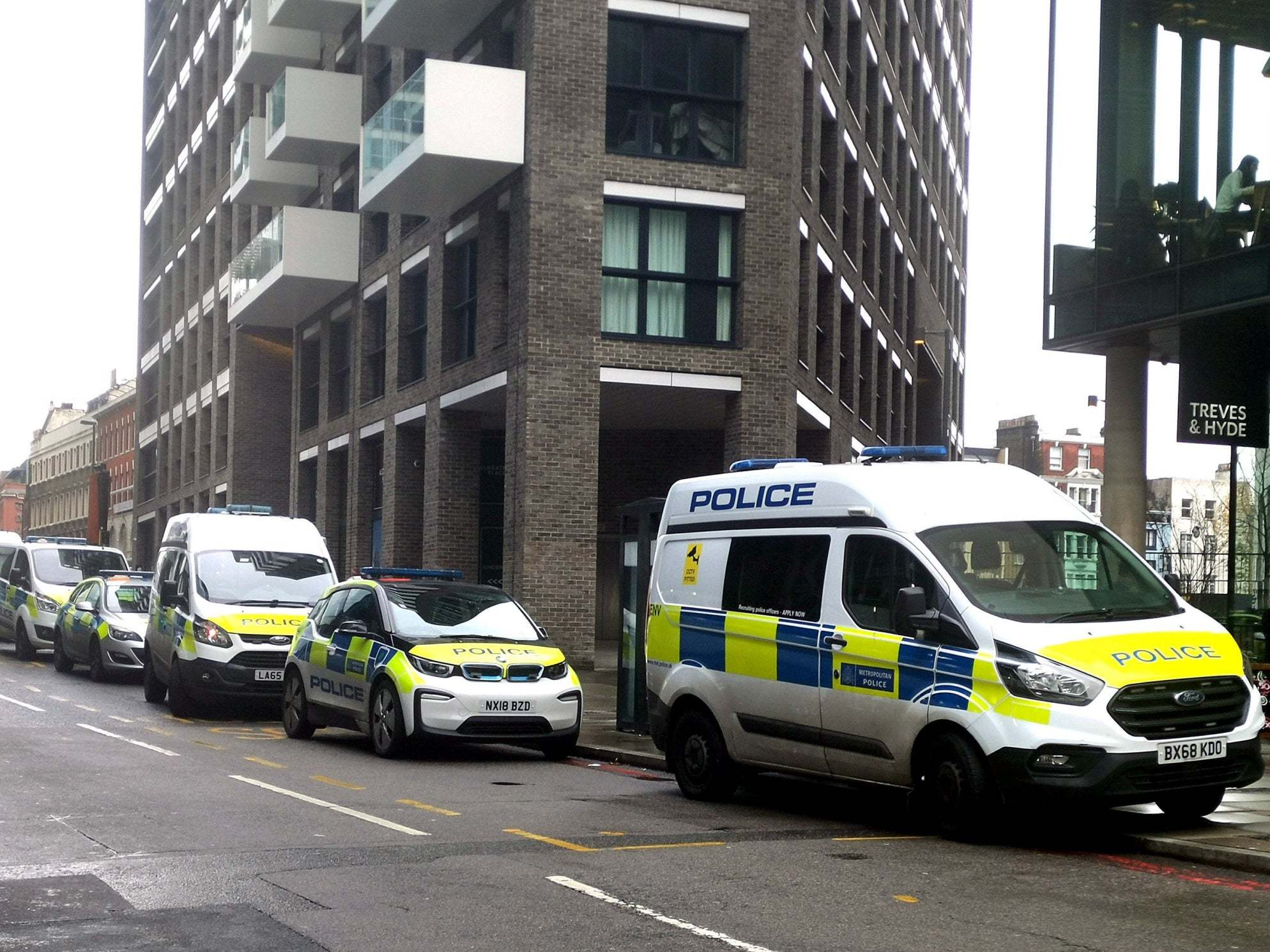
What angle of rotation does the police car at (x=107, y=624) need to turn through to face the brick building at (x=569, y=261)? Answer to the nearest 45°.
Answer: approximately 45° to its left

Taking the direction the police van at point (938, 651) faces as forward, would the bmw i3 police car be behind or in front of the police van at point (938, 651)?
behind

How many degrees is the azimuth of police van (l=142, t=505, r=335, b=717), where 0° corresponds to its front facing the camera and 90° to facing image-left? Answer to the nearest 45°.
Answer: approximately 315°

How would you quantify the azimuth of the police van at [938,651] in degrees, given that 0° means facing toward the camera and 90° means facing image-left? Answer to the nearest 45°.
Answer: approximately 315°

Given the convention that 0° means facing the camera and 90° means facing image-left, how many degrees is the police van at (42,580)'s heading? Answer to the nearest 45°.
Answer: approximately 315°

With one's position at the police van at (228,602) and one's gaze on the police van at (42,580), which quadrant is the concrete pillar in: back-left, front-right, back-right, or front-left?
back-right

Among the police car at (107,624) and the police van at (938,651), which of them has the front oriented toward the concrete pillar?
the police car
